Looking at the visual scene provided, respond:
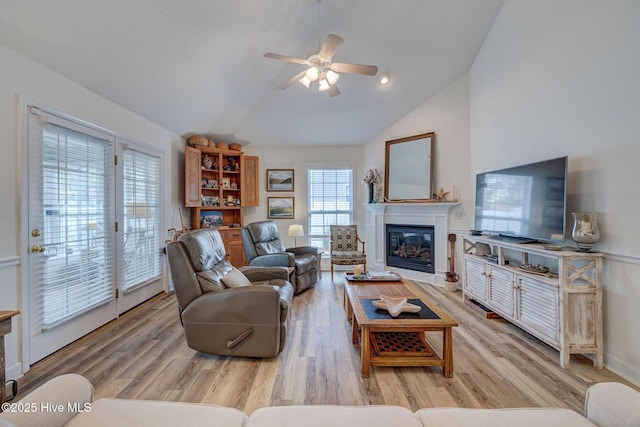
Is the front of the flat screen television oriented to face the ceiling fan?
yes

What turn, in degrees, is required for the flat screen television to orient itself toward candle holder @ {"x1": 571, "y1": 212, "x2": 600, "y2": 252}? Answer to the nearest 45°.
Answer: approximately 90° to its left

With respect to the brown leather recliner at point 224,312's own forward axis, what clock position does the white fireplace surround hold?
The white fireplace surround is roughly at 11 o'clock from the brown leather recliner.

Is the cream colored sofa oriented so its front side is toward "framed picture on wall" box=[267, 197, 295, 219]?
yes

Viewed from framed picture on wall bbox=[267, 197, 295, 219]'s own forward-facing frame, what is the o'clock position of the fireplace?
The fireplace is roughly at 10 o'clock from the framed picture on wall.

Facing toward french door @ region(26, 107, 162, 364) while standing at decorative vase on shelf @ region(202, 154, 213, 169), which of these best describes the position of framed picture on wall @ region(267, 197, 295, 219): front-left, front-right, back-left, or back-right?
back-left

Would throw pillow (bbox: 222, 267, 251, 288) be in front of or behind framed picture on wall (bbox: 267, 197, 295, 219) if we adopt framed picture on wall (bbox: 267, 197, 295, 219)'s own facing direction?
in front

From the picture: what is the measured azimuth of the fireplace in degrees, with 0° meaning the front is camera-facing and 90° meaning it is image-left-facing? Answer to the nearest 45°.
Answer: approximately 45°

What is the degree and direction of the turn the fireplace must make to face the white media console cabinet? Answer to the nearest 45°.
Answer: approximately 90° to its left

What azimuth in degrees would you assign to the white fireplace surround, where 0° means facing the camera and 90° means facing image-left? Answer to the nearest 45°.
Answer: approximately 45°

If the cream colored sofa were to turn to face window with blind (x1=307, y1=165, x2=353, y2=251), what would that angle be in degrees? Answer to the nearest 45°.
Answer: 0° — it already faces it

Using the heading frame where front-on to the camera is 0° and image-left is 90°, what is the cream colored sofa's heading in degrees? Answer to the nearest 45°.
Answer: approximately 180°

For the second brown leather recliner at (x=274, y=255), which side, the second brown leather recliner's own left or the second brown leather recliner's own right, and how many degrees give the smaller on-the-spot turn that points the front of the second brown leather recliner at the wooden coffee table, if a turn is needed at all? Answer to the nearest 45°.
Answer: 0° — it already faces it

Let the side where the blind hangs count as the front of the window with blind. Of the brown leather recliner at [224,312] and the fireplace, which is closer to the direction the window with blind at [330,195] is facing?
the brown leather recliner
